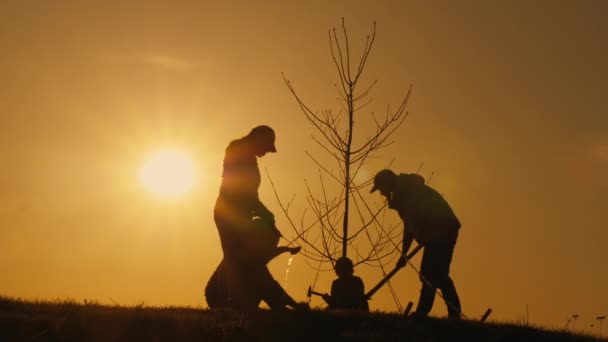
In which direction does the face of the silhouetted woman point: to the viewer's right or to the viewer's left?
to the viewer's right

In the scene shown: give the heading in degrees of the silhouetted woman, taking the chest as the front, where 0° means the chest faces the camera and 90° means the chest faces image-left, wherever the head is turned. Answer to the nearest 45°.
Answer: approximately 270°

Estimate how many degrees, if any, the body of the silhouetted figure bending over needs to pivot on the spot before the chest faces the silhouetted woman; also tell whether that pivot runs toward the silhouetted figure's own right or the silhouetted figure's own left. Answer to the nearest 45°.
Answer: approximately 45° to the silhouetted figure's own left

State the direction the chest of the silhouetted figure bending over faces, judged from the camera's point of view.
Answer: to the viewer's left

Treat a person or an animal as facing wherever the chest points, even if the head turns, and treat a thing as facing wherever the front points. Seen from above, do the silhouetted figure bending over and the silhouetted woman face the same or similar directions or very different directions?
very different directions

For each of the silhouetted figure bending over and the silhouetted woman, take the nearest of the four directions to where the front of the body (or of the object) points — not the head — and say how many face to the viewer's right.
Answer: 1

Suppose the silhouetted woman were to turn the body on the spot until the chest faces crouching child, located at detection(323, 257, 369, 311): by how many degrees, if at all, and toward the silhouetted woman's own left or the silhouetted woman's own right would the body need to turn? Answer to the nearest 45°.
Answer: approximately 45° to the silhouetted woman's own left
